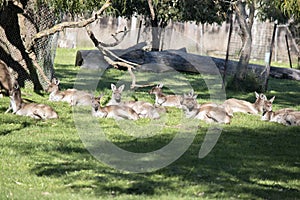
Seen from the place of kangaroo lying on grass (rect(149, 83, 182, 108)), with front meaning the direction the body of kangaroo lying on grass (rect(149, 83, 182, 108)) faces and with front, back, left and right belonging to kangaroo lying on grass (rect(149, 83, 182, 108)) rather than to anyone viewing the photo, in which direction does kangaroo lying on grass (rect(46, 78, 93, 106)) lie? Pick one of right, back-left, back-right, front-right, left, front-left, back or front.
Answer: front

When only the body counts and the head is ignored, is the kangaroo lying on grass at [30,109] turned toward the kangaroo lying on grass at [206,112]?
no

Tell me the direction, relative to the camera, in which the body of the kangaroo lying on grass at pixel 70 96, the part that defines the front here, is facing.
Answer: to the viewer's left

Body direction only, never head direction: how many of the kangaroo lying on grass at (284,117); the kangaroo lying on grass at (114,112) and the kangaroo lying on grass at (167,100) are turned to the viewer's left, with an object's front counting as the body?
3

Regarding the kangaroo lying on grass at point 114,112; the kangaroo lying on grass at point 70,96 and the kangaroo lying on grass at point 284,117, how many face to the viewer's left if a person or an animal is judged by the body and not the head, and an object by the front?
3

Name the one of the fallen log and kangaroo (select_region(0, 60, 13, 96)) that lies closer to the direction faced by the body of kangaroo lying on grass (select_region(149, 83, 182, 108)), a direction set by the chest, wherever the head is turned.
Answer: the kangaroo

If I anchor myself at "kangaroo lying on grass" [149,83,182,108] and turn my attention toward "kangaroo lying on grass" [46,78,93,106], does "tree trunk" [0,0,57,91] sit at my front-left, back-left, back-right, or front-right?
front-right

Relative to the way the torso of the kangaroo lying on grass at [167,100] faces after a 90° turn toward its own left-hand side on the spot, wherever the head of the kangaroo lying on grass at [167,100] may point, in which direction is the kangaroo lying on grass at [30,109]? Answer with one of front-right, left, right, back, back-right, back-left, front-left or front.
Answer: front-right

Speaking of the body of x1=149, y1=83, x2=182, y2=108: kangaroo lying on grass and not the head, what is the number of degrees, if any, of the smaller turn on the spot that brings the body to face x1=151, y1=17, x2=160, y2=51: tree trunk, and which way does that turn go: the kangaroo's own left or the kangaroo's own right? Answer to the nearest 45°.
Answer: approximately 90° to the kangaroo's own right

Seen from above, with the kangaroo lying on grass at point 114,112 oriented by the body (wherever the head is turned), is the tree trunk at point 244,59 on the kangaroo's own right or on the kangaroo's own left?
on the kangaroo's own right

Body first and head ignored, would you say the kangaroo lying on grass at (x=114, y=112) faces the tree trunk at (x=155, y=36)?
no

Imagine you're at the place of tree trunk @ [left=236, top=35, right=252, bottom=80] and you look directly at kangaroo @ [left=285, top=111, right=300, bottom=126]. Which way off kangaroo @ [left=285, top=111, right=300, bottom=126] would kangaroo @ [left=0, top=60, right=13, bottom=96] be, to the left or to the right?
right

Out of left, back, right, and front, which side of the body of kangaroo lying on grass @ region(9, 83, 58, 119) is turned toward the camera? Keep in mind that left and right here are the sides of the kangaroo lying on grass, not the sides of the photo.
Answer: left

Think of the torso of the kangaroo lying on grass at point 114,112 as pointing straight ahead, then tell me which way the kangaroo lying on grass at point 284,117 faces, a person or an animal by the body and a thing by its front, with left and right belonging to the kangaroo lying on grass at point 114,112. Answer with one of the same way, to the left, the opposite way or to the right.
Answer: the same way

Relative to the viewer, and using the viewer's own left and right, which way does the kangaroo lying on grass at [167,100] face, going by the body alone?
facing to the left of the viewer

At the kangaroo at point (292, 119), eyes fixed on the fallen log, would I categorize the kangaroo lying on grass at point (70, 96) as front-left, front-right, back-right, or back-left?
front-left

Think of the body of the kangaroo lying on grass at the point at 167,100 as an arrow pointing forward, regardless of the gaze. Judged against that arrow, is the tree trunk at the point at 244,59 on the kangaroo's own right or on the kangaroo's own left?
on the kangaroo's own right

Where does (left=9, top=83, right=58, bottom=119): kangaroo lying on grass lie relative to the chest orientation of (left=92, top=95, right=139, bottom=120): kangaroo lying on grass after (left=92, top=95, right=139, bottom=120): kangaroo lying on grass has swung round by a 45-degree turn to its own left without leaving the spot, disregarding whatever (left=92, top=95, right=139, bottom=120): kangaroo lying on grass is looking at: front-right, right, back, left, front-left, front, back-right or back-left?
front-right

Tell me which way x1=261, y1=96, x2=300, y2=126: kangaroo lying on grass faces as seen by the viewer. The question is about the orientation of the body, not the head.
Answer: to the viewer's left
